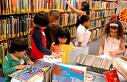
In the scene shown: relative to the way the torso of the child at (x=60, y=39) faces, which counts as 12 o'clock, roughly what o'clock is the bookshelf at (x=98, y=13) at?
The bookshelf is roughly at 8 o'clock from the child.

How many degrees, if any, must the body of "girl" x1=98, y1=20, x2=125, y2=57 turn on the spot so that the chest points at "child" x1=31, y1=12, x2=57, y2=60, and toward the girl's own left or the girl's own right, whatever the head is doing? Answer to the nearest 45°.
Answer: approximately 45° to the girl's own right

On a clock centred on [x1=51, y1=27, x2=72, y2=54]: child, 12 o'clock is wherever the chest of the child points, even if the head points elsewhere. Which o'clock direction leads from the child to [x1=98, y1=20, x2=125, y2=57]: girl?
The girl is roughly at 10 o'clock from the child.

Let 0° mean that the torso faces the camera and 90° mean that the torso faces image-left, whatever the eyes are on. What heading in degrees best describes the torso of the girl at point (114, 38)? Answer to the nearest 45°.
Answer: approximately 0°

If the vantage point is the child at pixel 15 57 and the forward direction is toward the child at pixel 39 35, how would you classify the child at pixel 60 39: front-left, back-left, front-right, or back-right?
front-right

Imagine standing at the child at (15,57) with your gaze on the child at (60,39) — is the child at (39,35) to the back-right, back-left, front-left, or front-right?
front-left

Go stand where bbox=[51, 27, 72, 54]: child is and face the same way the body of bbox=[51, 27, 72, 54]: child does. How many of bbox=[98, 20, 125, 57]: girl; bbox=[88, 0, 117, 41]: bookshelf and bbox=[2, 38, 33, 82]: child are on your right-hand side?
1

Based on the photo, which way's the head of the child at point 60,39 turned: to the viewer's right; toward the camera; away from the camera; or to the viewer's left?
toward the camera

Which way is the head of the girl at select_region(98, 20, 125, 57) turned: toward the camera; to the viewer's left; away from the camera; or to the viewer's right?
toward the camera

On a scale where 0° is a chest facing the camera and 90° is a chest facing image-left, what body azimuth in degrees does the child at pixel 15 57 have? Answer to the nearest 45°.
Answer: approximately 315°

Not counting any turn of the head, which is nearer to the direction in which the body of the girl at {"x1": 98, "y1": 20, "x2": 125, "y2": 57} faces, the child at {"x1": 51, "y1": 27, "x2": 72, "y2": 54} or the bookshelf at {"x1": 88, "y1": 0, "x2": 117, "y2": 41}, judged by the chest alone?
the child
